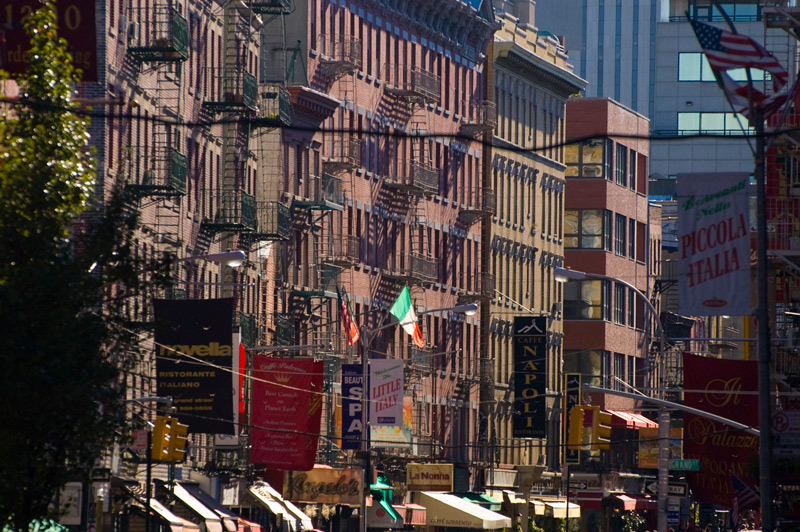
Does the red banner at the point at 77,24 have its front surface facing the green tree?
yes

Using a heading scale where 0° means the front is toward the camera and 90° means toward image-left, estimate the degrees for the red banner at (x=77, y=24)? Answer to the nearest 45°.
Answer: approximately 0°

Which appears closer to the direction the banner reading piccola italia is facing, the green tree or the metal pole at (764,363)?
the green tree

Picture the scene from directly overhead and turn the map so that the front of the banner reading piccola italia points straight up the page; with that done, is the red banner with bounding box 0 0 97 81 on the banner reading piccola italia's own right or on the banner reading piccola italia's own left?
on the banner reading piccola italia's own right
